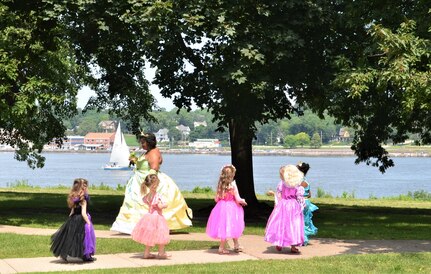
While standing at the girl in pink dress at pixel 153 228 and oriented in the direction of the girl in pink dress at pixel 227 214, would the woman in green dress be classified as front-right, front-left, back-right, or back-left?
front-left

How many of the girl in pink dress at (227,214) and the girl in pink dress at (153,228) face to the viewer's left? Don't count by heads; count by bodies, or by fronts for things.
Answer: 0

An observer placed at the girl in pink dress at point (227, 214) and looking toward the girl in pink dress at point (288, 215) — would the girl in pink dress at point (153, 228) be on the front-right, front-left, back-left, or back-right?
back-right

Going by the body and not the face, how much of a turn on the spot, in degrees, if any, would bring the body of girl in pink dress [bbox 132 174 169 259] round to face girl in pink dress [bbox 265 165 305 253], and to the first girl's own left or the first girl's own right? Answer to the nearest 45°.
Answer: approximately 45° to the first girl's own right

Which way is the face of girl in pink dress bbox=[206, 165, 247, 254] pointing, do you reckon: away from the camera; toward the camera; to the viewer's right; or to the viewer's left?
away from the camera

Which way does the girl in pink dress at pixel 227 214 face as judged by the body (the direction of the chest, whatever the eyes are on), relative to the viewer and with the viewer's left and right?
facing away from the viewer and to the right of the viewer

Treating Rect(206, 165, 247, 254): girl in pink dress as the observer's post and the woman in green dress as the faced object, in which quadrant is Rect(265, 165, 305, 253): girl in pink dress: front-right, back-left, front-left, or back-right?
back-right

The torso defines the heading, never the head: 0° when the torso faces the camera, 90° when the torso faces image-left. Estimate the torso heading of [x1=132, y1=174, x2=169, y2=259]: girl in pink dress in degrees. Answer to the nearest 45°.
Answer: approximately 225°
